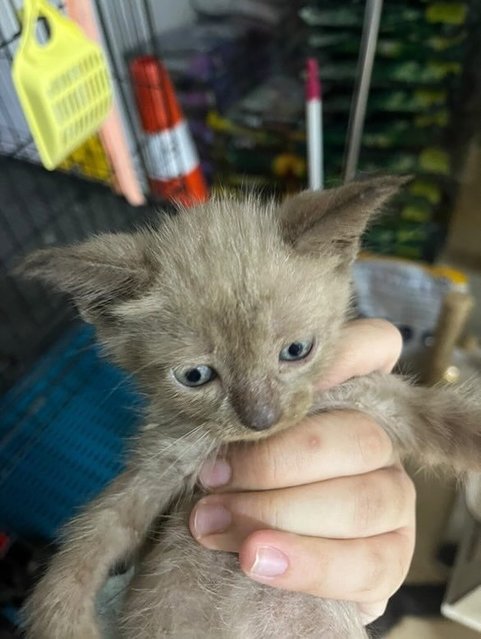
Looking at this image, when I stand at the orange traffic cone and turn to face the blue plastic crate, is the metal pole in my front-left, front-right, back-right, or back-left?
back-left

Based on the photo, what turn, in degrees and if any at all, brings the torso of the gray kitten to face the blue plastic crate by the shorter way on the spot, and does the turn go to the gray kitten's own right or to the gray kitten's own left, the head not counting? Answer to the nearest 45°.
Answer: approximately 135° to the gray kitten's own right

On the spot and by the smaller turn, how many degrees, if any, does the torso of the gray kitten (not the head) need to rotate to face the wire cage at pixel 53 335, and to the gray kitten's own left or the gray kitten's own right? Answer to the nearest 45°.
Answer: approximately 135° to the gray kitten's own right

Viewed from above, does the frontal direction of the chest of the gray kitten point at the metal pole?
no

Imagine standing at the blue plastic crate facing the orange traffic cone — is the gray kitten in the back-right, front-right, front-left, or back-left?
back-right

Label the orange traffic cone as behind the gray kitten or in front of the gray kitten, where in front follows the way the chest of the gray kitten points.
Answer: behind

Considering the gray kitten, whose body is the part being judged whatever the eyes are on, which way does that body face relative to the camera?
toward the camera

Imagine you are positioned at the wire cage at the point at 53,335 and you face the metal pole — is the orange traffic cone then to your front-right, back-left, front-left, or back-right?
front-left
